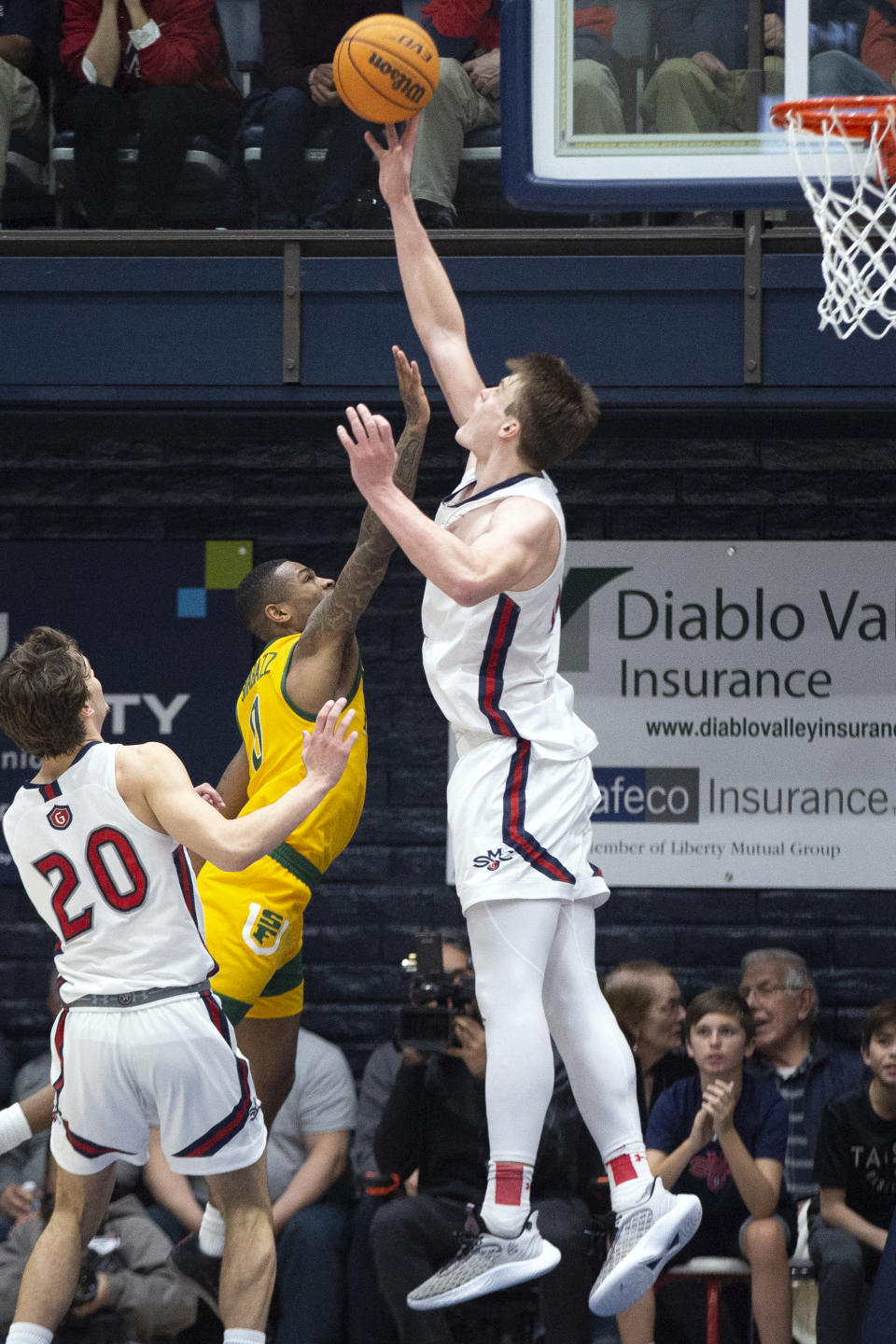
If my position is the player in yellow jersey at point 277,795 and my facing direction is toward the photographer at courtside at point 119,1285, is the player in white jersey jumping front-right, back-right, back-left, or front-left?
back-right

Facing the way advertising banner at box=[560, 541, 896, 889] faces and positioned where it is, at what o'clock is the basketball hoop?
The basketball hoop is roughly at 12 o'clock from the advertising banner.

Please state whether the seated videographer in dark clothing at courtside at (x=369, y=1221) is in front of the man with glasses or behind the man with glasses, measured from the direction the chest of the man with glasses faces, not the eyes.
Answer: in front

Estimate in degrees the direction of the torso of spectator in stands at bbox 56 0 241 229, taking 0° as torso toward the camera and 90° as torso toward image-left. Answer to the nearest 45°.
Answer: approximately 0°
